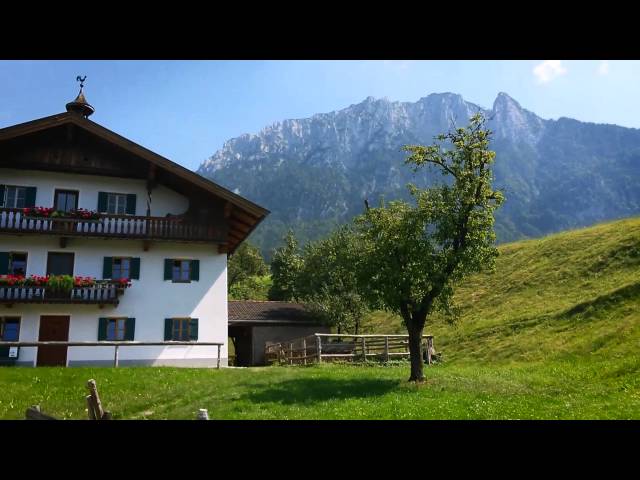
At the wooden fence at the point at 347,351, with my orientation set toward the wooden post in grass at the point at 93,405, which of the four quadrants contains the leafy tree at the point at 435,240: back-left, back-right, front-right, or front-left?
front-left

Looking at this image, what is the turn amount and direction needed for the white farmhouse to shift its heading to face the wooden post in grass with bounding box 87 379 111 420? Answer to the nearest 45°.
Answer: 0° — it already faces it

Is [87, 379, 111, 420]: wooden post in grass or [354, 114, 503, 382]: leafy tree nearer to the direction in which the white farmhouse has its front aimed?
the wooden post in grass

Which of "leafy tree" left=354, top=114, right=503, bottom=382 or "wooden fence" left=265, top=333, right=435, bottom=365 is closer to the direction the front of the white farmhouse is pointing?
the leafy tree

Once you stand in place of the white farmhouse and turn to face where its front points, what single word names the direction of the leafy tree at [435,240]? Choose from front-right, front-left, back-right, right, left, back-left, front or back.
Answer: front-left

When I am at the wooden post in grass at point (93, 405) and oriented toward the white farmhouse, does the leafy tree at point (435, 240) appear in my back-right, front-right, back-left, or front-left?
front-right

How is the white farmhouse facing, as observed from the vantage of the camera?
facing the viewer

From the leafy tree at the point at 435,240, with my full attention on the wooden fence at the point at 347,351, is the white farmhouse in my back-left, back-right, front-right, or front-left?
front-left

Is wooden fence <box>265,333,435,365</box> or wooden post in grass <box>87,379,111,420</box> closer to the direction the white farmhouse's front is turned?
the wooden post in grass

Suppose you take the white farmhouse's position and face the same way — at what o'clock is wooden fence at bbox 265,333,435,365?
The wooden fence is roughly at 9 o'clock from the white farmhouse.
